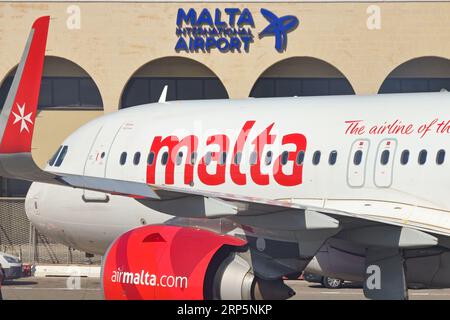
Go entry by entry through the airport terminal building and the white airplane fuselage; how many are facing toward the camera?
1

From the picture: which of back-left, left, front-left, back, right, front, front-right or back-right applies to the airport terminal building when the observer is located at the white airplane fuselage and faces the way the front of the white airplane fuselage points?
front-right

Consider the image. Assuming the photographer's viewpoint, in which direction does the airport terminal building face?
facing the viewer

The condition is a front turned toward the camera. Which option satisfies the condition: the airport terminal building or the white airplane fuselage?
the airport terminal building

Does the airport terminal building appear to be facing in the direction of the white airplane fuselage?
yes

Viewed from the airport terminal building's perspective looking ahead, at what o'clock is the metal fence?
The metal fence is roughly at 2 o'clock from the airport terminal building.

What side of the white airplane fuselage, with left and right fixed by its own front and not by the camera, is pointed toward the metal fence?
front

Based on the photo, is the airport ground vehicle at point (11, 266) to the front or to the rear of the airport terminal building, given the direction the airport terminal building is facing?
to the front

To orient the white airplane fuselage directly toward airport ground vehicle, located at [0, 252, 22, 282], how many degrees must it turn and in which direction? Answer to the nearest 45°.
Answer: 0° — it already faces it

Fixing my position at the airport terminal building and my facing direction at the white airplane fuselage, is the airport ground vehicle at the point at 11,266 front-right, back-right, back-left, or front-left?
front-right

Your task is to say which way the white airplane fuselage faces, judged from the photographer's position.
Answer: facing away from the viewer and to the left of the viewer

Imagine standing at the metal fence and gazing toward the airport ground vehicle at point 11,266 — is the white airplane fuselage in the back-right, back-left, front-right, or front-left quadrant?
front-left
